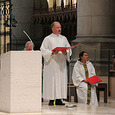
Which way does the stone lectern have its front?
toward the camera

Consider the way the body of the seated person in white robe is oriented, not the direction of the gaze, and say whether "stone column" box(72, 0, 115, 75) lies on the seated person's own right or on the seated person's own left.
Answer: on the seated person's own left

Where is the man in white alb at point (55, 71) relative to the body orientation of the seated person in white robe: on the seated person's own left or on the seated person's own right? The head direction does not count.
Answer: on the seated person's own right

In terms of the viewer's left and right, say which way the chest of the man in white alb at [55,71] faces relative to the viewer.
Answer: facing the viewer and to the right of the viewer

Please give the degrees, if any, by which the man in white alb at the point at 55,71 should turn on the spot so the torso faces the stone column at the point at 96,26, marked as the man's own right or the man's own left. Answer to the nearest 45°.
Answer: approximately 135° to the man's own left

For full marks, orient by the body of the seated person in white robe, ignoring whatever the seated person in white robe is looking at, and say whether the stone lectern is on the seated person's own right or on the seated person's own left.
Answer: on the seated person's own right

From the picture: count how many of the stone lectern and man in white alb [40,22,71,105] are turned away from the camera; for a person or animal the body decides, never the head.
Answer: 0

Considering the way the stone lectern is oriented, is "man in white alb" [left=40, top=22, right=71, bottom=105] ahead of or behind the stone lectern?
behind

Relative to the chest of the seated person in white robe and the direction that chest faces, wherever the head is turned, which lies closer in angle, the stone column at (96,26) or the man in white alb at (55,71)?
the man in white alb

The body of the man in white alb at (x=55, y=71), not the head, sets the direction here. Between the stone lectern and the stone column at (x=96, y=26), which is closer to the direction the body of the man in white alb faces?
the stone lectern

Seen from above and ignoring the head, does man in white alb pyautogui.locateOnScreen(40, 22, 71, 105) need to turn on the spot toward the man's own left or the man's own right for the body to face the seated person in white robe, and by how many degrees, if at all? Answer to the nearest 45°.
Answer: approximately 90° to the man's own left

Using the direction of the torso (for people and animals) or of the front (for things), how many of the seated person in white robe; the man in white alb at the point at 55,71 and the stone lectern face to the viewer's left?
0
